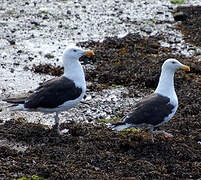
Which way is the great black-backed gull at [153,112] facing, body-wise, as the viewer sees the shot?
to the viewer's right

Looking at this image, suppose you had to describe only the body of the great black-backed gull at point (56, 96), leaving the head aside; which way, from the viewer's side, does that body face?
to the viewer's right

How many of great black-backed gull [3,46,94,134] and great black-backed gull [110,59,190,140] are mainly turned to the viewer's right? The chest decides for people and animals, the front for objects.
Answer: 2

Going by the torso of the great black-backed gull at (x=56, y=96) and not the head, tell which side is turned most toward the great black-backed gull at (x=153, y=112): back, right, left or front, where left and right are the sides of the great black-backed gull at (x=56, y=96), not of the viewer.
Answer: front

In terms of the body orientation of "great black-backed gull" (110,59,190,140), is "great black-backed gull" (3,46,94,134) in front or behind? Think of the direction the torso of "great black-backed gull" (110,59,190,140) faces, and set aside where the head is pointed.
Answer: behind
